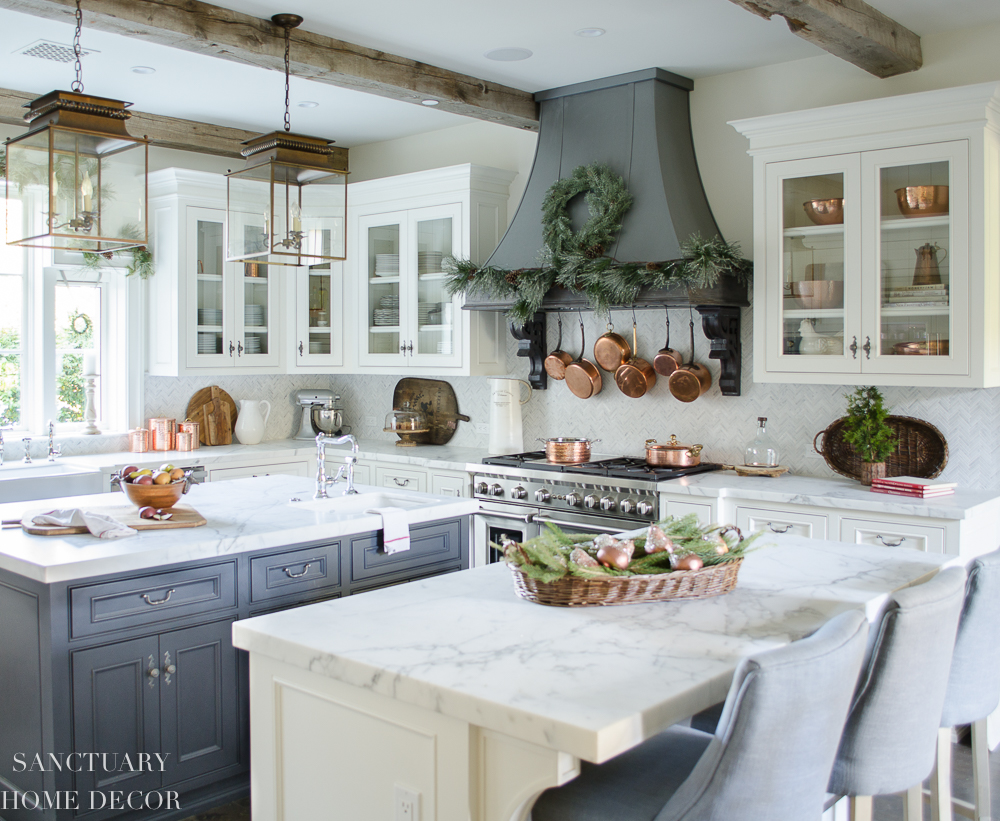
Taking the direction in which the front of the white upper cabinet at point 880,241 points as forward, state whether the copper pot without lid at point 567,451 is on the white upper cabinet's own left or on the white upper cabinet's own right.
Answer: on the white upper cabinet's own right

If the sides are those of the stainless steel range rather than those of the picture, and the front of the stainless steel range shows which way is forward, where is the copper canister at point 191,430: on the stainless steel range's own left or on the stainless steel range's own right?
on the stainless steel range's own right

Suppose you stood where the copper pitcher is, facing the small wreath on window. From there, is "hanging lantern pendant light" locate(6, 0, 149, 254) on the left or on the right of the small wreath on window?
left

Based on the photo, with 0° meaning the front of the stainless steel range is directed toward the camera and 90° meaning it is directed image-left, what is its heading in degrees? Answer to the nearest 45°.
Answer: approximately 45°

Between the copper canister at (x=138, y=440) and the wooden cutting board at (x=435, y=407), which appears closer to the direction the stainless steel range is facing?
the copper canister

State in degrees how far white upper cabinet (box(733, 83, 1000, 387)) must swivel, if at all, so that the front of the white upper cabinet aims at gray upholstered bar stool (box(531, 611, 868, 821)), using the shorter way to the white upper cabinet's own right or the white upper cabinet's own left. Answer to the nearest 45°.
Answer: approximately 45° to the white upper cabinet's own left

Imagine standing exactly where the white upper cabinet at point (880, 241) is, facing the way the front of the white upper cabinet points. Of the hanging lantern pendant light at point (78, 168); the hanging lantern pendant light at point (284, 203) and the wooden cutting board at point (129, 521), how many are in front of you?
3
